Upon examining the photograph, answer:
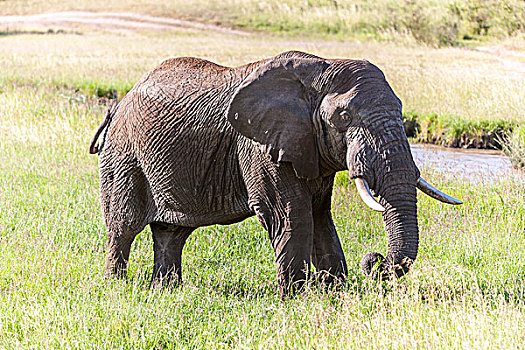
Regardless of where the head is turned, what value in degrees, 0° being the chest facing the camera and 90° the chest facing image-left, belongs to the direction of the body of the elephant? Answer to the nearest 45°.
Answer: approximately 315°
